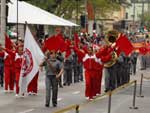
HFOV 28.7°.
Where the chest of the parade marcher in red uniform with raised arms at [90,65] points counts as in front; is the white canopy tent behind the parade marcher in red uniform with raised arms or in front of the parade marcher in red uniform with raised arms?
behind

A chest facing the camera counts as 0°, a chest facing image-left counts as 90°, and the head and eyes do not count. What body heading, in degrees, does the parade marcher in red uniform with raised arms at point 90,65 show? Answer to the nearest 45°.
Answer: approximately 0°

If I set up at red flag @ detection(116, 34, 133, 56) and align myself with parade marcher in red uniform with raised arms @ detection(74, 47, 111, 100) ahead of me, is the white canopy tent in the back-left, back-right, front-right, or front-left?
back-right

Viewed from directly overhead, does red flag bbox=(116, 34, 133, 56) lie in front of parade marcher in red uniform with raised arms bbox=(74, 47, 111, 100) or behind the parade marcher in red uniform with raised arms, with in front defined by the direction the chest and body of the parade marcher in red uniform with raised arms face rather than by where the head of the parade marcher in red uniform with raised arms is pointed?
behind

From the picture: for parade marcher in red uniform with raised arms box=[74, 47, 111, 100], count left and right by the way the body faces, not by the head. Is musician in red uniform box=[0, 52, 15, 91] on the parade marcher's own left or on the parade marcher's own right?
on the parade marcher's own right
